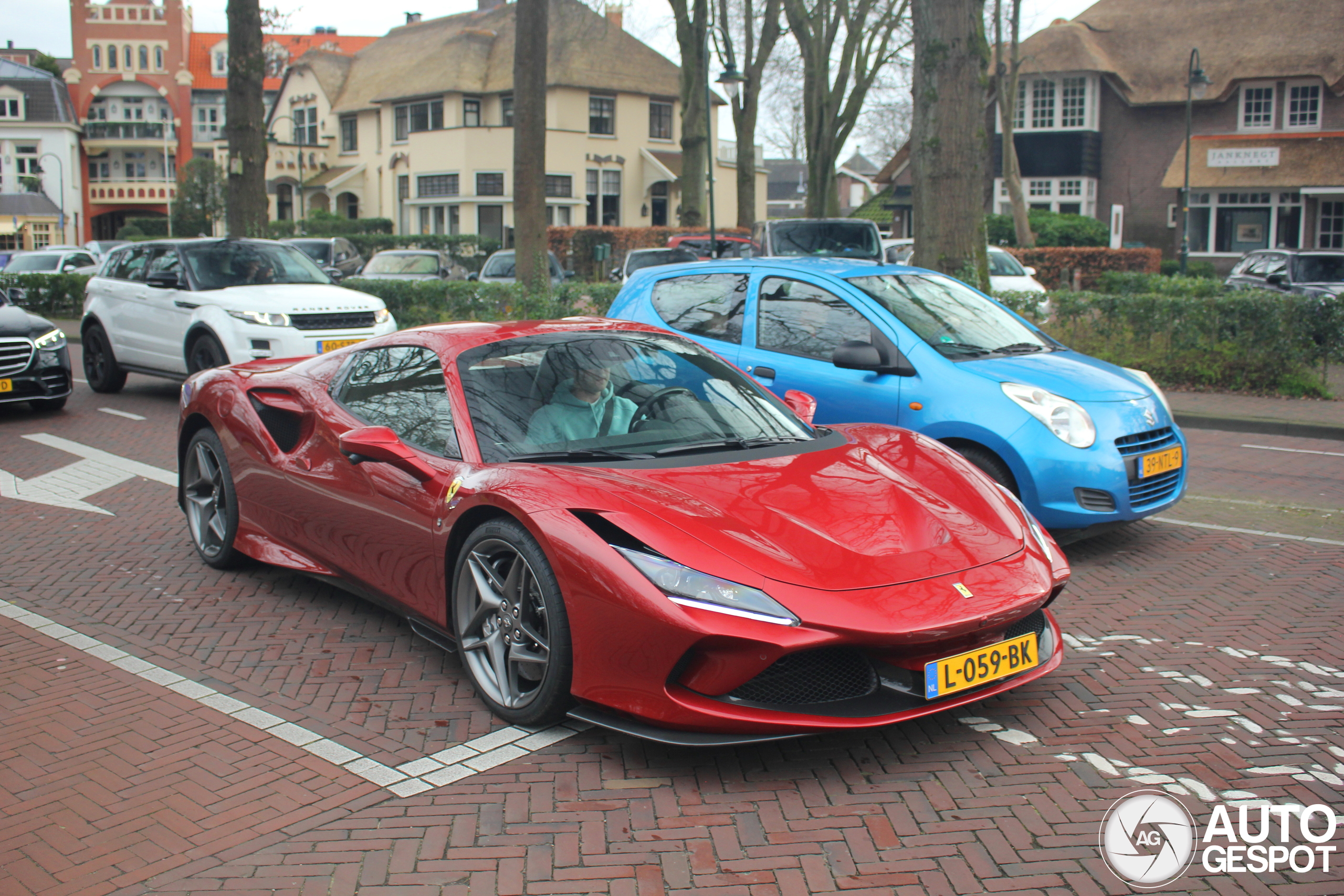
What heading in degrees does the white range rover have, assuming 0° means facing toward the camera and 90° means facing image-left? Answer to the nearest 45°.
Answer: approximately 315°

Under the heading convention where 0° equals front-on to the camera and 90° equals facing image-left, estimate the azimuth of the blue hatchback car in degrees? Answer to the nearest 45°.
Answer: approximately 315°

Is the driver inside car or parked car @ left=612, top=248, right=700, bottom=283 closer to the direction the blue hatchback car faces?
the driver inside car

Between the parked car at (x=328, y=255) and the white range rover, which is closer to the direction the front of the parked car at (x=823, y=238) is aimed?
the white range rover

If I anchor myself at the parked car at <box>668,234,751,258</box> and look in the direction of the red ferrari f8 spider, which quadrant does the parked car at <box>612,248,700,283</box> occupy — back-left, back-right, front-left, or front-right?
front-right

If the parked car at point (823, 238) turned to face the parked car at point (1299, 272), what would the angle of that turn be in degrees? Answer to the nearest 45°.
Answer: approximately 90° to its left

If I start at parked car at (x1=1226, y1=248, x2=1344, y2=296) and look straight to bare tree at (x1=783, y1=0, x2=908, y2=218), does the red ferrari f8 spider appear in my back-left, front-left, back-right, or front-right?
back-left

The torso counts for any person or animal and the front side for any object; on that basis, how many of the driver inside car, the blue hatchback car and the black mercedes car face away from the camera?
0

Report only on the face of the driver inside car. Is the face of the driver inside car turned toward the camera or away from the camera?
toward the camera

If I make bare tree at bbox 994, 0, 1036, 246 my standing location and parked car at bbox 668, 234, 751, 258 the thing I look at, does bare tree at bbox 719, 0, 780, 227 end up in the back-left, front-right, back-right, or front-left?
front-right

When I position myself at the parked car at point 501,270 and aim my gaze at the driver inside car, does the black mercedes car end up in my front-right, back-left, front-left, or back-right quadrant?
front-right
